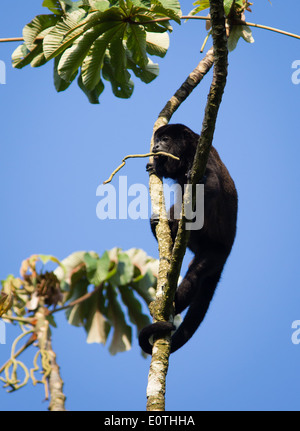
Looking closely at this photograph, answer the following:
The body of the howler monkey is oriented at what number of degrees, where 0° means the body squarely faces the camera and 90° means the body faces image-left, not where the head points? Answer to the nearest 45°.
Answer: approximately 90°
